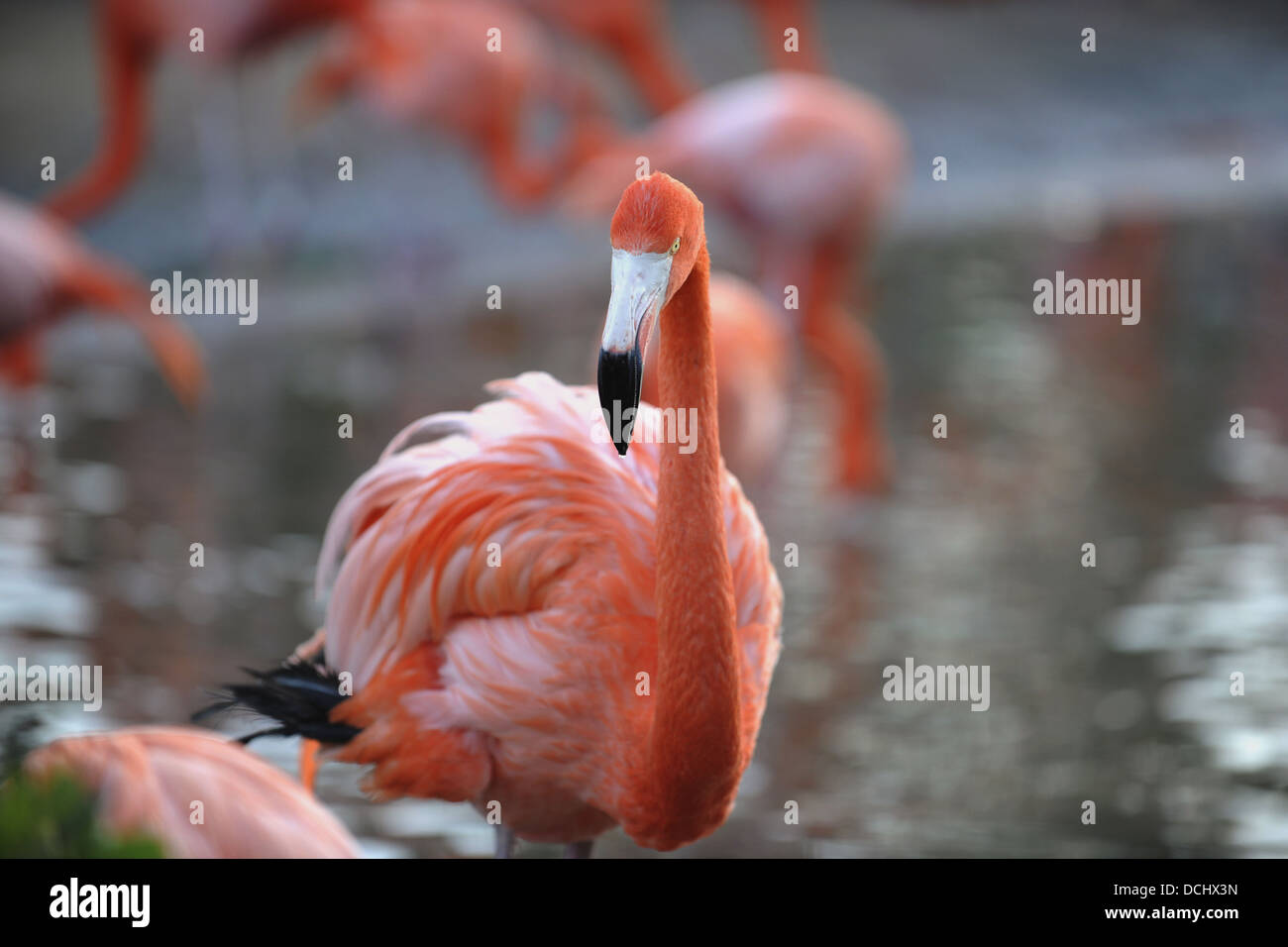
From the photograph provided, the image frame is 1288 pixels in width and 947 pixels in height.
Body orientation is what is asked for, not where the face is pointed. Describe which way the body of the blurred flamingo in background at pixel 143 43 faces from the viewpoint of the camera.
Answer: to the viewer's left

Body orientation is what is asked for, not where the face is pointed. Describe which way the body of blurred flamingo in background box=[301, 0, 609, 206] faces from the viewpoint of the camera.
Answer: to the viewer's right

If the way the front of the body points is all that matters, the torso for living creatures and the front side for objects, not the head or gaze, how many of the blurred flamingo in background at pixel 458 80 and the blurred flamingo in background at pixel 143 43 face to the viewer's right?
1

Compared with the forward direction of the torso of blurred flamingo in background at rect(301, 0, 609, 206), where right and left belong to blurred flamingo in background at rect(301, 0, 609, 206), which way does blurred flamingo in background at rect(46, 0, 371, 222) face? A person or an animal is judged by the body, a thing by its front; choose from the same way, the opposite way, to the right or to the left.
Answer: the opposite way

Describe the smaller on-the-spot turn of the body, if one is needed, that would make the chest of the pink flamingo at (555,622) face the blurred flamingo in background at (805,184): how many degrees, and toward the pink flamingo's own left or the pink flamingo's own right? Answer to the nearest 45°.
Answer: approximately 135° to the pink flamingo's own left

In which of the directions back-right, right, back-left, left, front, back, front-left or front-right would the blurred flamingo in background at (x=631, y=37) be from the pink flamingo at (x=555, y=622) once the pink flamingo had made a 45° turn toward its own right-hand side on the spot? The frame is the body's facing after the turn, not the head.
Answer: back

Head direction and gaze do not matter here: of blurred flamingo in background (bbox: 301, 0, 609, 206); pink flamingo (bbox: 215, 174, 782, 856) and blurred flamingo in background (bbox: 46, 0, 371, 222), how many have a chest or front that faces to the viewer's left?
1

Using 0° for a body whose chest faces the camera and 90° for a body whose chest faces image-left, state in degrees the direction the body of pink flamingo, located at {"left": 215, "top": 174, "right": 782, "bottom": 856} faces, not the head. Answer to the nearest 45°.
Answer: approximately 315°

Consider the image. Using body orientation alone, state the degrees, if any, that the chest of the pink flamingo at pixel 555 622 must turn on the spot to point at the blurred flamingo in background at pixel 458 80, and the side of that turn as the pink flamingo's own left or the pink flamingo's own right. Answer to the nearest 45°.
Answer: approximately 135° to the pink flamingo's own left

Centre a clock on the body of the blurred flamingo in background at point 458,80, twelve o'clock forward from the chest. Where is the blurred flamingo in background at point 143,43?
the blurred flamingo in background at point 143,43 is roughly at 6 o'clock from the blurred flamingo in background at point 458,80.

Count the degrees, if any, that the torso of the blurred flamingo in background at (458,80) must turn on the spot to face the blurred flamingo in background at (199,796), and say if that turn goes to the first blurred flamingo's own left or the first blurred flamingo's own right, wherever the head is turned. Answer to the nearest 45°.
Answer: approximately 90° to the first blurred flamingo's own right

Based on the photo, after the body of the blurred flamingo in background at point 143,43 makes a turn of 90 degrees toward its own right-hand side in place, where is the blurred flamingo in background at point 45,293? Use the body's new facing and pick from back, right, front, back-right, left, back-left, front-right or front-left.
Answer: back

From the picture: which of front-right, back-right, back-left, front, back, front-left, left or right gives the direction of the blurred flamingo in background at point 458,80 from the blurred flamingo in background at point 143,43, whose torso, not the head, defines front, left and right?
back

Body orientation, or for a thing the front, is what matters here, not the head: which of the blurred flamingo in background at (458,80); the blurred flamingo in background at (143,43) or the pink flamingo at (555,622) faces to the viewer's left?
the blurred flamingo in background at (143,43)
